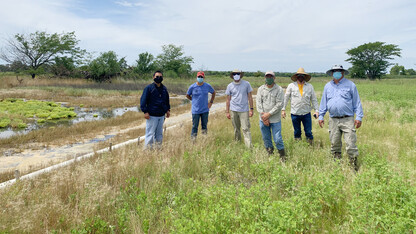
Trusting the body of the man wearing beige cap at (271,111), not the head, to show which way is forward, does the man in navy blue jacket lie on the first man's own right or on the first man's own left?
on the first man's own right

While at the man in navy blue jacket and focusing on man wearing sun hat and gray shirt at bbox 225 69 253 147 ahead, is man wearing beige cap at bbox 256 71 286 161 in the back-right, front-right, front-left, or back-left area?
front-right

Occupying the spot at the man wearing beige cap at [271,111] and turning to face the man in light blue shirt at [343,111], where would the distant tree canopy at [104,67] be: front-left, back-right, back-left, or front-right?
back-left

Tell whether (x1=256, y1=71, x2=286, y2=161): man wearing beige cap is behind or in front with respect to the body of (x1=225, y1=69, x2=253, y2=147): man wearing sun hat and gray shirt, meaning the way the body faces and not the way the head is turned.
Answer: in front

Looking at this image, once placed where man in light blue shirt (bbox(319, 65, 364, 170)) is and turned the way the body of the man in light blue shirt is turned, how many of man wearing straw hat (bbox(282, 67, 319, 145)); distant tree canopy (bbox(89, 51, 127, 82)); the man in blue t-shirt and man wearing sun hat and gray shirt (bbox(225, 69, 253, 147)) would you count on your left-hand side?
0

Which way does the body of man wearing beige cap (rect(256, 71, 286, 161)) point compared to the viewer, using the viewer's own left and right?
facing the viewer

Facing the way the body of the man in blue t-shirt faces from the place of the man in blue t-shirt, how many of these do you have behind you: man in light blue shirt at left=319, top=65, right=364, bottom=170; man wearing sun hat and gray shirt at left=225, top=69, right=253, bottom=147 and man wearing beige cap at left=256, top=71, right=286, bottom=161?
0

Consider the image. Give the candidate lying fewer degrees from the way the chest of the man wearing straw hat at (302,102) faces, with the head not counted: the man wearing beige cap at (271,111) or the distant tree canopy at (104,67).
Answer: the man wearing beige cap

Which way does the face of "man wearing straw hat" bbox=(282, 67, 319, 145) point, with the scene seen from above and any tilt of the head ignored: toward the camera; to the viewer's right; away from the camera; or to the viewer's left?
toward the camera

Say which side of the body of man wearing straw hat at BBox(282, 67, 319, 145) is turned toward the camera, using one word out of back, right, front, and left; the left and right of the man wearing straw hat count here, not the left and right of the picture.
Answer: front

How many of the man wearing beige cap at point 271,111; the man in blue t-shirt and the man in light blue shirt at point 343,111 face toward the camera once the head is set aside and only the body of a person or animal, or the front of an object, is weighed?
3

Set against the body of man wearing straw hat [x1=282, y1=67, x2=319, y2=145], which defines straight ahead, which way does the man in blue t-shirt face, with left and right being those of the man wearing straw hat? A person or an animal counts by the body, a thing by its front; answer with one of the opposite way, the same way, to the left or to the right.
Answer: the same way

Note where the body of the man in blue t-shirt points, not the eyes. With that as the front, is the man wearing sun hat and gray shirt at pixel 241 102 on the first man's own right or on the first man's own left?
on the first man's own left

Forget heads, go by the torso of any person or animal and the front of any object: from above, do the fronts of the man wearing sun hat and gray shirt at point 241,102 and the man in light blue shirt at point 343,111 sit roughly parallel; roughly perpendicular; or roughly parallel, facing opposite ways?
roughly parallel

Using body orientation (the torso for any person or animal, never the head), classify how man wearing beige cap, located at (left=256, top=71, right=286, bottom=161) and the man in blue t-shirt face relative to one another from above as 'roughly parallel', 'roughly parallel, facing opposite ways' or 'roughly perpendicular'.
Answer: roughly parallel
